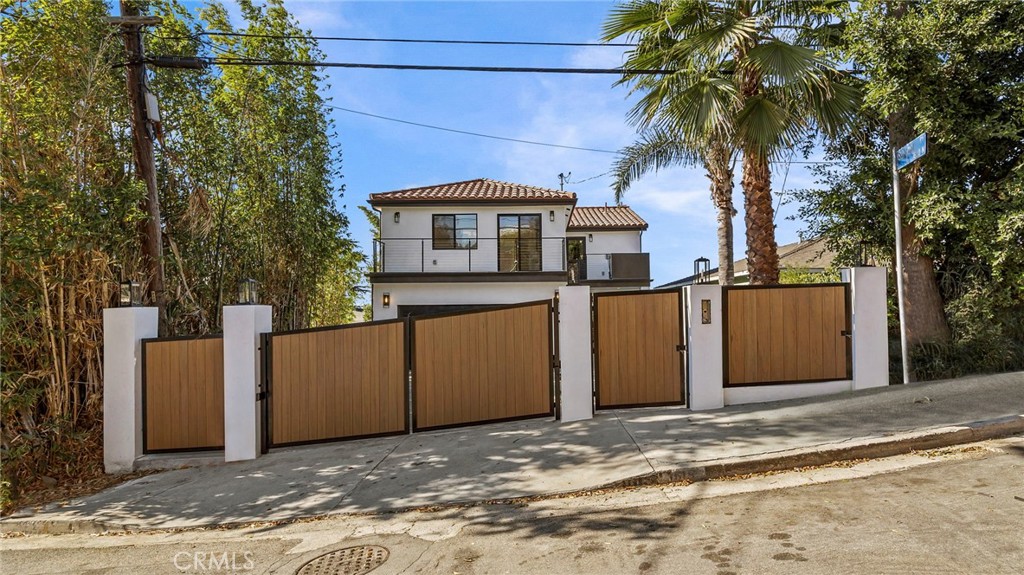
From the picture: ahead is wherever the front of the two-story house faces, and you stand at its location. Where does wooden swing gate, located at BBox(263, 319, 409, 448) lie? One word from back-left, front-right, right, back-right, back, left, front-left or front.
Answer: front

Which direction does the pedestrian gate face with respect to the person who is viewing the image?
facing the viewer

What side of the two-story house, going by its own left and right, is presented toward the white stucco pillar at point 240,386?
front

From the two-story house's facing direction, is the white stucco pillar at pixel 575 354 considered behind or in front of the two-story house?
in front

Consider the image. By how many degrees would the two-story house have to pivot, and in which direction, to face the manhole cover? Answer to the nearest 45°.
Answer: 0° — it already faces it

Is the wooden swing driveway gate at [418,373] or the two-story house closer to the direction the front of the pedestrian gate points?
the wooden swing driveway gate

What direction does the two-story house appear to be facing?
toward the camera

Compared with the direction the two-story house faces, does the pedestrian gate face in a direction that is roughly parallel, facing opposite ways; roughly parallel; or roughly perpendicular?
roughly parallel

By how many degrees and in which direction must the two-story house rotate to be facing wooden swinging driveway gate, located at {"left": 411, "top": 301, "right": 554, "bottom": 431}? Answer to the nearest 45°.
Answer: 0° — it already faces it

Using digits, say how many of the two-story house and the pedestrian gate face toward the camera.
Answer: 2
